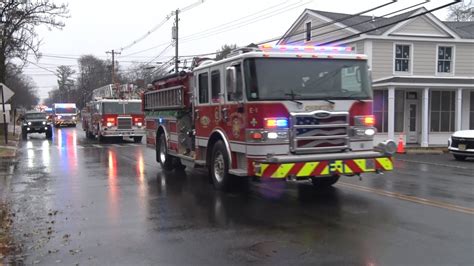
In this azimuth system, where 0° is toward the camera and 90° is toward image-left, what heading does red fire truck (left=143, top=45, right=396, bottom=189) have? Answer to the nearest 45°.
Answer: approximately 315°

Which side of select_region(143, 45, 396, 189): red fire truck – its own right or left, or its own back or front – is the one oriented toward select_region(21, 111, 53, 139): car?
back

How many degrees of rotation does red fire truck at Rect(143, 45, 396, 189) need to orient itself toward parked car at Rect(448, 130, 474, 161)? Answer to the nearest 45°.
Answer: approximately 90° to its left

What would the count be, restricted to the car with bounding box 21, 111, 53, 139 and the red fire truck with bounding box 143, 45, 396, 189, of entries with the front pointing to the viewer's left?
0

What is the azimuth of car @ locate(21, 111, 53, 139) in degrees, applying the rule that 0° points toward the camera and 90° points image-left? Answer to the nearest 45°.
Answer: approximately 0°

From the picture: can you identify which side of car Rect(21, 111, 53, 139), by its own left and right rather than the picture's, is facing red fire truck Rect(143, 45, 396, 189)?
front

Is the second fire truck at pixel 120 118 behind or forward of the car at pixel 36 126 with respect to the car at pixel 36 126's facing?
forward

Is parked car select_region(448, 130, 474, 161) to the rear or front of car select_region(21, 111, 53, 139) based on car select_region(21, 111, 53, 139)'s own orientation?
to the front

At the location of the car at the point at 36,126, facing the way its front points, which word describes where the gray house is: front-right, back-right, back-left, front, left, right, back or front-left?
front-left

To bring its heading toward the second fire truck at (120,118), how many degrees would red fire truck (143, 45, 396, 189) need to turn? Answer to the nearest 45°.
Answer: approximately 180°

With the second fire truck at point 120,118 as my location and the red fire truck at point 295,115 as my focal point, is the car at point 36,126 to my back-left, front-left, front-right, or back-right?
back-right
